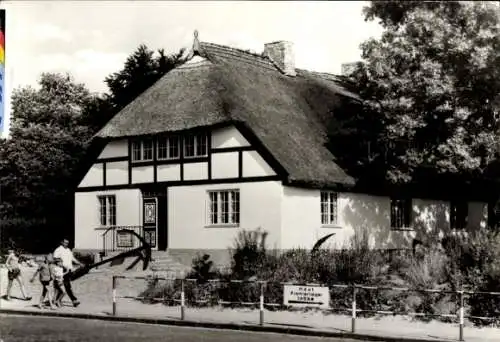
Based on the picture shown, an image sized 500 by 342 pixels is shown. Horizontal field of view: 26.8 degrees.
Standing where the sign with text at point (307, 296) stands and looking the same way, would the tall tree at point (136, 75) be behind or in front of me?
behind

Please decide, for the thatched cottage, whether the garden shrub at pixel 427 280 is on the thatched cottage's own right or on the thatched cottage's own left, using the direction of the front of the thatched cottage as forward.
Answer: on the thatched cottage's own left

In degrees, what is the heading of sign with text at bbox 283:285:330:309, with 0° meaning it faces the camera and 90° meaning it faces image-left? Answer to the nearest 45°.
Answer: approximately 0°

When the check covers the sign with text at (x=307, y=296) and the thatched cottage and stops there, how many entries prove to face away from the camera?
0

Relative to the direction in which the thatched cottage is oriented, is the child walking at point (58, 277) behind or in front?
in front

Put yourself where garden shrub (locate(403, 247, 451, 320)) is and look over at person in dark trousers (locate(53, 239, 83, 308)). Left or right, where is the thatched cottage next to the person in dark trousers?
right

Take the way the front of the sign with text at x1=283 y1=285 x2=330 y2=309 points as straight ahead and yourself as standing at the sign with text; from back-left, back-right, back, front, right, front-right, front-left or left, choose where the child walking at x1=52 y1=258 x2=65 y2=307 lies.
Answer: back-right

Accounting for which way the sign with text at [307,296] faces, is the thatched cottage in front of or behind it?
behind

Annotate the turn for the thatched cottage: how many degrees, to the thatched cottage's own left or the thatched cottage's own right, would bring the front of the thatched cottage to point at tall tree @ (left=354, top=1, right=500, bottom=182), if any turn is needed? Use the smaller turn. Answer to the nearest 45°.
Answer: approximately 90° to the thatched cottage's own left

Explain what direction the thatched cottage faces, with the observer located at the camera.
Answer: facing the viewer and to the left of the viewer
